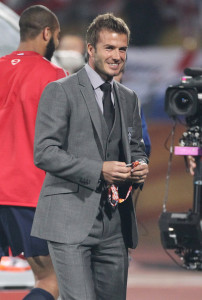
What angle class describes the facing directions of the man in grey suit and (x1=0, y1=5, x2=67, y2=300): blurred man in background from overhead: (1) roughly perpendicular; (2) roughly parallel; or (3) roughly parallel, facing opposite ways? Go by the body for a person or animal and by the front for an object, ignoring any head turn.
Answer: roughly perpendicular

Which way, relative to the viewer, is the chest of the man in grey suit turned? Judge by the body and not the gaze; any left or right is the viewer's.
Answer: facing the viewer and to the right of the viewer

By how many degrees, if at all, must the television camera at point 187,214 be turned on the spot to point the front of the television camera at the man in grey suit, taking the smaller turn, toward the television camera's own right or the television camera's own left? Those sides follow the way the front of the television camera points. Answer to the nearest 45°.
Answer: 0° — it already faces them

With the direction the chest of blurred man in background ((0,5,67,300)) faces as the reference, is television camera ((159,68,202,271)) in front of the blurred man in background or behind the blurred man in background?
in front

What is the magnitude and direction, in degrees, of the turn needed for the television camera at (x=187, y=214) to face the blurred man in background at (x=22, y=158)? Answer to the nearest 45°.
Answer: approximately 45° to its right

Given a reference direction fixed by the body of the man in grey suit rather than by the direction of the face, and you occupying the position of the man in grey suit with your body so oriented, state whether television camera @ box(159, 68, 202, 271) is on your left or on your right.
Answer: on your left

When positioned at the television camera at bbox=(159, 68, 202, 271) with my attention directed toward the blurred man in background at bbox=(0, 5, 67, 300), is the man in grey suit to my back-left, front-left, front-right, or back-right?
front-left

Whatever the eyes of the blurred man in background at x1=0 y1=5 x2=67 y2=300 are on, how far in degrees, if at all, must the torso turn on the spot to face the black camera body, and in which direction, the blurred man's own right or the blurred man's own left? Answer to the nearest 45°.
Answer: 0° — they already face it
